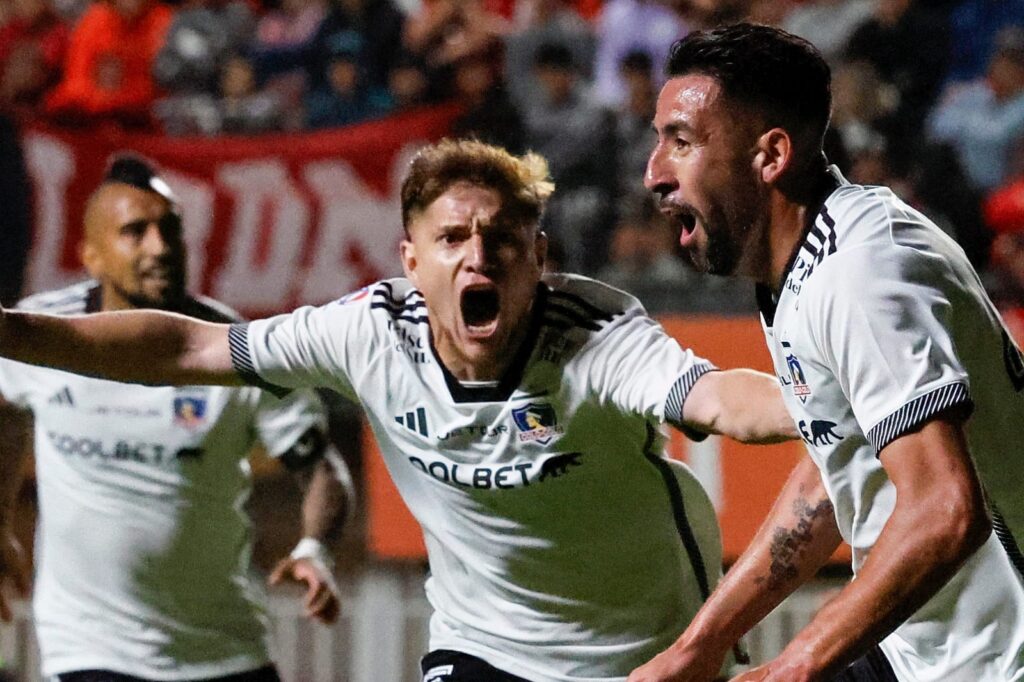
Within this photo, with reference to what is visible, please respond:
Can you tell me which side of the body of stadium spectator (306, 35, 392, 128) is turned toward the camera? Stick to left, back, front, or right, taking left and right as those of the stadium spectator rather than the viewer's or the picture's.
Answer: front

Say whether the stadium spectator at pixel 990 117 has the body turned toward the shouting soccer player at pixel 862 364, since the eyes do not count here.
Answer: yes

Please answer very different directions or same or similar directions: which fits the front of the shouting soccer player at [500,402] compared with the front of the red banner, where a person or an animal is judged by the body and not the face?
same or similar directions

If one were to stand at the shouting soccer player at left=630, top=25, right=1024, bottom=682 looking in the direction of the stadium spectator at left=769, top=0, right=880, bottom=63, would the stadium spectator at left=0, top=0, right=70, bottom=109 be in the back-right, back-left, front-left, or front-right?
front-left

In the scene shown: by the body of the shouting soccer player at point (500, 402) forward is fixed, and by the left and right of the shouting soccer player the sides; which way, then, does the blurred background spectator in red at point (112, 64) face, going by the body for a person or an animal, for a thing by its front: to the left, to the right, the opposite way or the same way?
the same way

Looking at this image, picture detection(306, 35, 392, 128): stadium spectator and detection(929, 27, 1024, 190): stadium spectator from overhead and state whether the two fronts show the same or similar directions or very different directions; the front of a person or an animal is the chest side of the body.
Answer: same or similar directions

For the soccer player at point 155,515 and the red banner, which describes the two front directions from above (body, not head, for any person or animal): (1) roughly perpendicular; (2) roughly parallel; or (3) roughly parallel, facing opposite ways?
roughly parallel

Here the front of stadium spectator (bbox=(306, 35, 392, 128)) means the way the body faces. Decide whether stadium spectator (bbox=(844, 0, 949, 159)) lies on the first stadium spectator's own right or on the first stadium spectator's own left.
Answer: on the first stadium spectator's own left

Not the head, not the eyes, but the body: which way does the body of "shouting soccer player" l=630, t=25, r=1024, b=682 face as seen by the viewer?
to the viewer's left

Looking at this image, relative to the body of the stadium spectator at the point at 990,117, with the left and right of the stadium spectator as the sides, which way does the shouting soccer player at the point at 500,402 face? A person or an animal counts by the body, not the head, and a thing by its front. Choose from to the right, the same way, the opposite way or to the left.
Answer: the same way

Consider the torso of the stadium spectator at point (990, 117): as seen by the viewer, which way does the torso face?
toward the camera

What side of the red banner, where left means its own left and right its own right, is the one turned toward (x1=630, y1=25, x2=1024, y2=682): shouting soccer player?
front

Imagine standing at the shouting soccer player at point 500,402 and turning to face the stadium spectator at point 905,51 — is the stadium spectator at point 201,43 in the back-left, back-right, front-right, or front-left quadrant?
front-left

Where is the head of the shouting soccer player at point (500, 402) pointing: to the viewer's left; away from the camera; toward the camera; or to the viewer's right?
toward the camera

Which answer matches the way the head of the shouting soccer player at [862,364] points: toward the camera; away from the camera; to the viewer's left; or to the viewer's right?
to the viewer's left

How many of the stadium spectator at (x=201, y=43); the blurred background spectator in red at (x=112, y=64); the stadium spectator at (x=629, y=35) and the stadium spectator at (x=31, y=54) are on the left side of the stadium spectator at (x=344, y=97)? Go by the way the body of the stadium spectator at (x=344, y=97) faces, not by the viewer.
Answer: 1

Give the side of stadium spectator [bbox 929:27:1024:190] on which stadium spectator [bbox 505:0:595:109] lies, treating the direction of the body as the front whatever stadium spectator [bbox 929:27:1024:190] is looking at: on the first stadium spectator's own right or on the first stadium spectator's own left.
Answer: on the first stadium spectator's own right

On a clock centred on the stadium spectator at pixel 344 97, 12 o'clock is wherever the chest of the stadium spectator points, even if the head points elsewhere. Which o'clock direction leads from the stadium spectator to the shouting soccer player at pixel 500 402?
The shouting soccer player is roughly at 12 o'clock from the stadium spectator.

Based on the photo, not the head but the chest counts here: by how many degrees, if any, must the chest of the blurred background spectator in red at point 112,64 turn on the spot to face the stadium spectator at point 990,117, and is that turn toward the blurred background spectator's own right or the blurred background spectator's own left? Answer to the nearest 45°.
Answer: approximately 45° to the blurred background spectator's own left

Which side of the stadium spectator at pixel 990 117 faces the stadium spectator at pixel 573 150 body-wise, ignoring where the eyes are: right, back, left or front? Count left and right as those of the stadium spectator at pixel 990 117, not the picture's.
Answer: right

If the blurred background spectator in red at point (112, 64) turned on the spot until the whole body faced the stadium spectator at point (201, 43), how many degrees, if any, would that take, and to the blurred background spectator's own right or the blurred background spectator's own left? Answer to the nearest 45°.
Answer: approximately 90° to the blurred background spectator's own left

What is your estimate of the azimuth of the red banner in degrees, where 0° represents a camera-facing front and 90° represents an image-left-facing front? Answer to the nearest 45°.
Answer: approximately 0°

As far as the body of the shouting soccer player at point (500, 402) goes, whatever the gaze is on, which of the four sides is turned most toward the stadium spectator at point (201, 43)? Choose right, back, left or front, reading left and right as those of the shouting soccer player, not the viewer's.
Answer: back
